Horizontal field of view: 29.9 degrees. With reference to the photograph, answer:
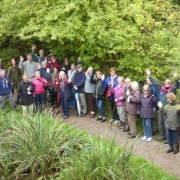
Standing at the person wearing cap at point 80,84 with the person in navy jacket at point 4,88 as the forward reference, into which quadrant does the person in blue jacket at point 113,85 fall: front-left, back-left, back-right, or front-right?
back-left

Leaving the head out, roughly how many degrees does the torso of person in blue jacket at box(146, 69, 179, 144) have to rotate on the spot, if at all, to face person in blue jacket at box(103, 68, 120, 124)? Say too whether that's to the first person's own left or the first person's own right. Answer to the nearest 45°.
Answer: approximately 135° to the first person's own right

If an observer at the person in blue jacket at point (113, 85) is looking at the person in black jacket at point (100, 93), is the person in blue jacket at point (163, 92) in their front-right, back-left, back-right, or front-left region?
back-left

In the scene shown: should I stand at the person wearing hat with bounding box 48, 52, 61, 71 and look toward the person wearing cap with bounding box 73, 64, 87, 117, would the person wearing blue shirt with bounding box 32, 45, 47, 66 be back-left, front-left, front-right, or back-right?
back-right

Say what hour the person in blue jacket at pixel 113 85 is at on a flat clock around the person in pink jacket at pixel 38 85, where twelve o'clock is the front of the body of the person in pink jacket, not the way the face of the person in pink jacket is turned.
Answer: The person in blue jacket is roughly at 10 o'clock from the person in pink jacket.

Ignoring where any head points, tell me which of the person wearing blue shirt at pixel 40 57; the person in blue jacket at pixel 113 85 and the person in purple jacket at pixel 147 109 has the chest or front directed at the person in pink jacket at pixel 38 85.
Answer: the person wearing blue shirt

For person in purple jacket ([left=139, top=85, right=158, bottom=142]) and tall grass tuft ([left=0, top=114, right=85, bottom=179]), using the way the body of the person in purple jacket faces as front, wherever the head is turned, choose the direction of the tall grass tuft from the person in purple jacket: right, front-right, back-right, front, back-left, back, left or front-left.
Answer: front-right

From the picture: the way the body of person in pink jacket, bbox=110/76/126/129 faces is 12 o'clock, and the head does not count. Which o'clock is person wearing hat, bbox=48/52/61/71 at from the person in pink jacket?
The person wearing hat is roughly at 3 o'clock from the person in pink jacket.

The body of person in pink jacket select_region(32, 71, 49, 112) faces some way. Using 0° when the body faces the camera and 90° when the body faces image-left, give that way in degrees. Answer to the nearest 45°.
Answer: approximately 0°

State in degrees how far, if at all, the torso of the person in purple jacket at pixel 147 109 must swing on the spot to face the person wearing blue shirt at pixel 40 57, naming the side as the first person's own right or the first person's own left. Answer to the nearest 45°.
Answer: approximately 135° to the first person's own right

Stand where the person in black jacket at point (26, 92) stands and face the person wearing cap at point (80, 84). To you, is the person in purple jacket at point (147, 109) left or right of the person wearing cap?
right

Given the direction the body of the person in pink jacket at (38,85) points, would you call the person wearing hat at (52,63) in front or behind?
behind

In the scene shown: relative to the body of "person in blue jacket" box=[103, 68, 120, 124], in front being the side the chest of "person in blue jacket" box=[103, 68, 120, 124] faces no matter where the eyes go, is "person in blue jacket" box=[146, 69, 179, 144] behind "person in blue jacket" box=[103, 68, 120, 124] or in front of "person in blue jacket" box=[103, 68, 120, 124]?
in front

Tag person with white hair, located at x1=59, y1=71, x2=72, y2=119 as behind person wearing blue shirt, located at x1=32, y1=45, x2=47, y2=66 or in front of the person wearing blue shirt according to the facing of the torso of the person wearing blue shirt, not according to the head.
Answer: in front
